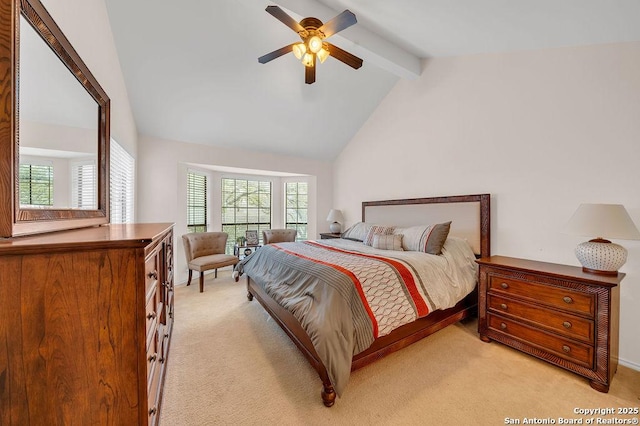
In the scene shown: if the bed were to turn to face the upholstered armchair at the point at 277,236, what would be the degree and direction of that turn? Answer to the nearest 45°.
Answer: approximately 90° to its right

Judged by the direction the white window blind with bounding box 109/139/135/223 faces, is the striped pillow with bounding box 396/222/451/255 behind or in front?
in front

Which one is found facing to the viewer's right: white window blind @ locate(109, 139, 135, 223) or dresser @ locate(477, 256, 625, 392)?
the white window blind

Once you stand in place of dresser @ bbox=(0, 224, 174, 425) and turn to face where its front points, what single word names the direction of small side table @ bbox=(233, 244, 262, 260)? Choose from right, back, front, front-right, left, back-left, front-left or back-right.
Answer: front-left

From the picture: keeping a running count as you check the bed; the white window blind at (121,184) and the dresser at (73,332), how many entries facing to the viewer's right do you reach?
2

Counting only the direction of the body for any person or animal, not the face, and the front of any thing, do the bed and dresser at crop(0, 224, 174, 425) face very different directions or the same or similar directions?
very different directions

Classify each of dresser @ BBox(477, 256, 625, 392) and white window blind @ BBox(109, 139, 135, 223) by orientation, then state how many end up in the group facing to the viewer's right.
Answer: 1

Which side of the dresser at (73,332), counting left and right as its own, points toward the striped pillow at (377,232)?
front

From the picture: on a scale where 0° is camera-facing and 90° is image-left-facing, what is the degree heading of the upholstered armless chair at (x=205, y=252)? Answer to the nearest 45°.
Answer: approximately 315°

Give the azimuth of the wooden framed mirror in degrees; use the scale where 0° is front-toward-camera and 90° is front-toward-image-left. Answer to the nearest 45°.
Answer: approximately 315°

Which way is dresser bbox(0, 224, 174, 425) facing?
to the viewer's right

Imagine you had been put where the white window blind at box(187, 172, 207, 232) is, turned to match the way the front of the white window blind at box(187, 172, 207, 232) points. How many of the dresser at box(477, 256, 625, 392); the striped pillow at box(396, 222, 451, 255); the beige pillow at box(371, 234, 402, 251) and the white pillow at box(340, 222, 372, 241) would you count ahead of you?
4

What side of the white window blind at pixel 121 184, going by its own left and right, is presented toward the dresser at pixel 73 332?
right

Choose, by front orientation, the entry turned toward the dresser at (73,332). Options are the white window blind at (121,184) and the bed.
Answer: the bed

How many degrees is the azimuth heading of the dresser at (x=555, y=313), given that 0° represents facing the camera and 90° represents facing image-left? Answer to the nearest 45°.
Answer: approximately 45°

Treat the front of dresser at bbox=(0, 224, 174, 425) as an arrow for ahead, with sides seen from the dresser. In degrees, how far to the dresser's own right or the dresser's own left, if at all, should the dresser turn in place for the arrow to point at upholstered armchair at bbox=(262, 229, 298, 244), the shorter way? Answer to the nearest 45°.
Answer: approximately 45° to the dresser's own left
